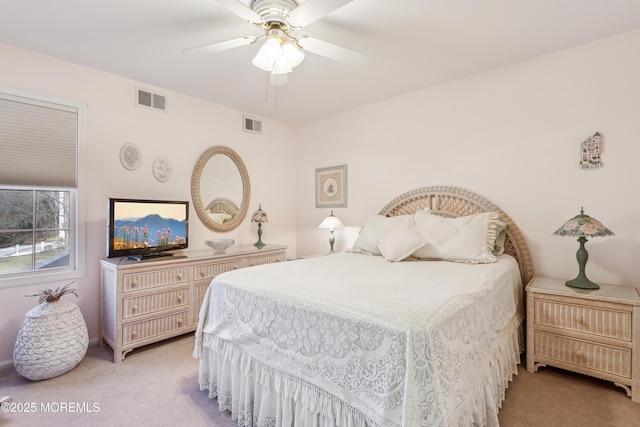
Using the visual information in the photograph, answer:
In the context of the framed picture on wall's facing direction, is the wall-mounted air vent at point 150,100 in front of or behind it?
in front

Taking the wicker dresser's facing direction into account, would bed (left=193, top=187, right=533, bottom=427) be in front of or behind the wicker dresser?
in front

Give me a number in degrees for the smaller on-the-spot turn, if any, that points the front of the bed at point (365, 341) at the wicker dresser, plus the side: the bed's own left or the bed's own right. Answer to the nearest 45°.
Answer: approximately 90° to the bed's own right

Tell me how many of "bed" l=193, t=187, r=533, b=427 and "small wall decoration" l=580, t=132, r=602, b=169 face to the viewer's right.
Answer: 0

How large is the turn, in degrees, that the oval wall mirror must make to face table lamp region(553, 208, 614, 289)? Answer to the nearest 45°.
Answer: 0° — it already faces it

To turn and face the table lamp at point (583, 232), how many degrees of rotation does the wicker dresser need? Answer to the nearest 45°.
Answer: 0° — it already faces it

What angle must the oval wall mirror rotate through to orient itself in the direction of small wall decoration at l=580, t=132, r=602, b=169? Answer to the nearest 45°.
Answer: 0° — it already faces it

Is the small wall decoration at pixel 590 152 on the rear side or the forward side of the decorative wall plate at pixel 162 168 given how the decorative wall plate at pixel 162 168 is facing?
on the forward side

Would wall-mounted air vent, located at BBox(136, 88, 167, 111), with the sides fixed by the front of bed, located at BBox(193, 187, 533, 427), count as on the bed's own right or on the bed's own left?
on the bed's own right

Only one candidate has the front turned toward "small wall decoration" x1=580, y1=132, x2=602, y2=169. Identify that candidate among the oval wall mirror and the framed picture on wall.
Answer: the oval wall mirror
